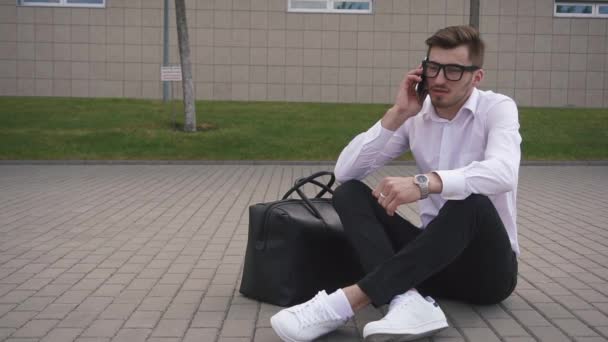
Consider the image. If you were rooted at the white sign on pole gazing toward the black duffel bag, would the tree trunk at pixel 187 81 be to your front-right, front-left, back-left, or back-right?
front-left

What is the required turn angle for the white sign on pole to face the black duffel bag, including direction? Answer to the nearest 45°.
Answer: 0° — it already faces it

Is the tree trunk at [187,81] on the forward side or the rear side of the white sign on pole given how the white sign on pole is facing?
on the forward side

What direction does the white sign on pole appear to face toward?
toward the camera

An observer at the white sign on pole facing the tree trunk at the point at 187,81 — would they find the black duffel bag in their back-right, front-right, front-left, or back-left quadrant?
front-right
